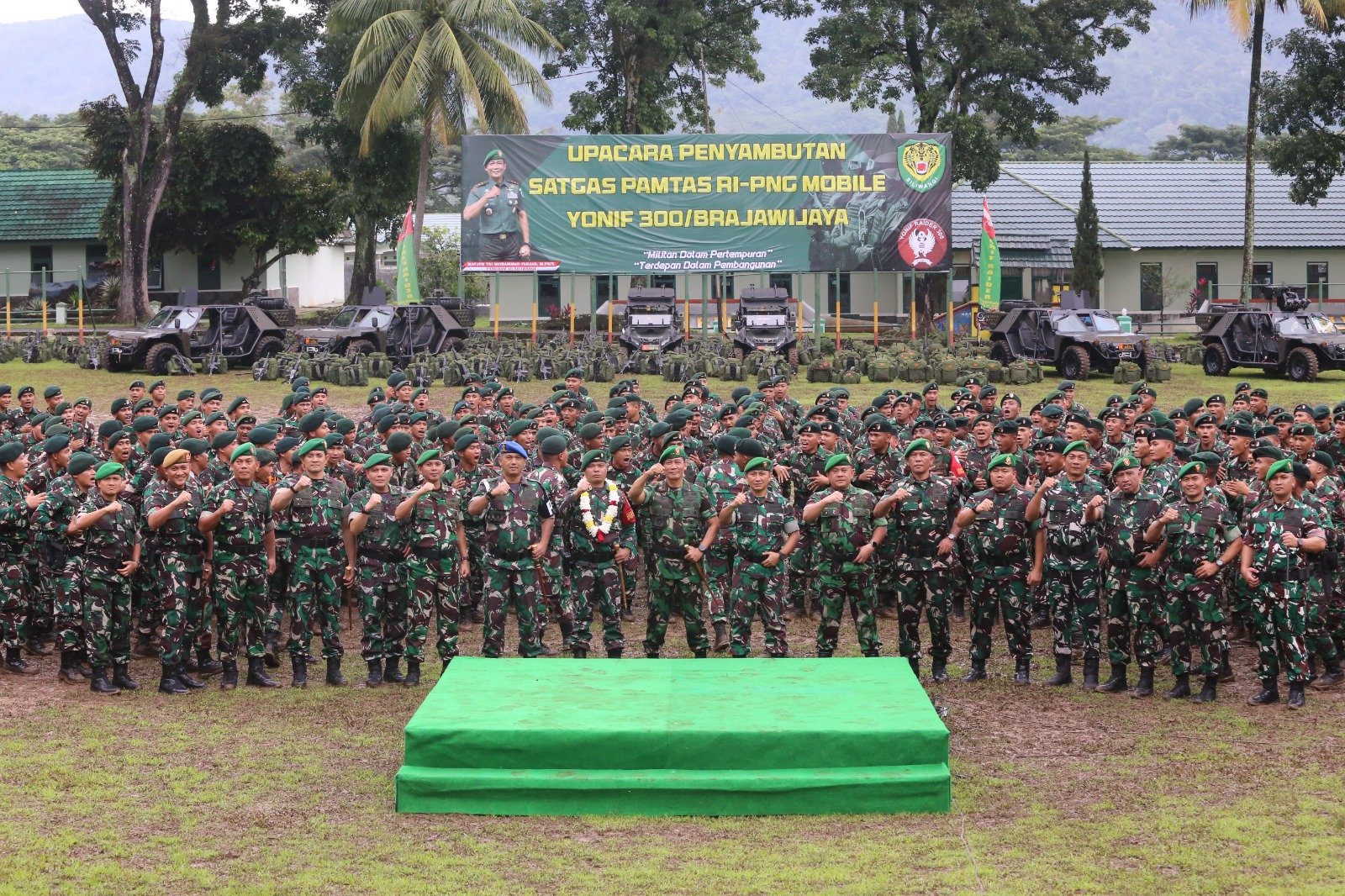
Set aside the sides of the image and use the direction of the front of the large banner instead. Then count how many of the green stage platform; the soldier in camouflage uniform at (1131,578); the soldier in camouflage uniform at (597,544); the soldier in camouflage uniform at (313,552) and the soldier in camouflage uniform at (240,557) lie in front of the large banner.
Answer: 5

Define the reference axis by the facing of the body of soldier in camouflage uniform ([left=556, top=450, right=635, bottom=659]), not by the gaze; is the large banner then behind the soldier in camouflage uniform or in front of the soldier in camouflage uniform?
behind

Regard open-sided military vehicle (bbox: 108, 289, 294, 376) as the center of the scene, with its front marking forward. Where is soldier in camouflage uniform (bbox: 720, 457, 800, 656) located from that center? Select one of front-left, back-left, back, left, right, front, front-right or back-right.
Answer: front-left

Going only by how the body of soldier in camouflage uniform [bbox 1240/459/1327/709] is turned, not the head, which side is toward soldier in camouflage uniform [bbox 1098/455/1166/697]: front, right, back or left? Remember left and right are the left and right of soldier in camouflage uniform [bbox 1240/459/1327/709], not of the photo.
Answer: right

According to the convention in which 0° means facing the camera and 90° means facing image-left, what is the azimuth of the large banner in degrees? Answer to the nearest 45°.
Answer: approximately 0°

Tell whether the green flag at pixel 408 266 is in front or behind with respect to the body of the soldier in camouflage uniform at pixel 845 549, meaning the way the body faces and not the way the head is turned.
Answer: behind

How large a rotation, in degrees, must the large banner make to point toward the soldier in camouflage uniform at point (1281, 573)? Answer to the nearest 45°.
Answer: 0° — it already faces them
